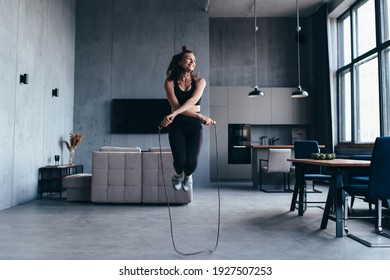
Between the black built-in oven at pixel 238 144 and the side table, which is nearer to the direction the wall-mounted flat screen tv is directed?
the side table

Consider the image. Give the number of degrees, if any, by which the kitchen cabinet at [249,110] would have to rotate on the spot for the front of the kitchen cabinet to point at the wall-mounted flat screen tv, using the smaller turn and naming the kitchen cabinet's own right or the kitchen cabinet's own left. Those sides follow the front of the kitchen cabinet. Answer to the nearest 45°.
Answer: approximately 45° to the kitchen cabinet's own right

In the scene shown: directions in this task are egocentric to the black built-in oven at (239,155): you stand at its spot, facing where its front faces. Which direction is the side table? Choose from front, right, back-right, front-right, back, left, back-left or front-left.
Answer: front-right

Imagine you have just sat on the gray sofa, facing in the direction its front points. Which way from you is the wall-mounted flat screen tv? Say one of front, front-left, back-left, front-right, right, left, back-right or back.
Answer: front

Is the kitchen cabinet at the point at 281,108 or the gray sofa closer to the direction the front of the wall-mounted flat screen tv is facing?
the gray sofa

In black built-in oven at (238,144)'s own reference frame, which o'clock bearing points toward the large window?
The large window is roughly at 10 o'clock from the black built-in oven.

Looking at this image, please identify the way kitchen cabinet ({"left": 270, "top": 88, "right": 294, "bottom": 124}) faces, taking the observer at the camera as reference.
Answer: facing the viewer

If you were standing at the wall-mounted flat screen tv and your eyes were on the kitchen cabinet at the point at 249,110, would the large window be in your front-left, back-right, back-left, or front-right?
front-right

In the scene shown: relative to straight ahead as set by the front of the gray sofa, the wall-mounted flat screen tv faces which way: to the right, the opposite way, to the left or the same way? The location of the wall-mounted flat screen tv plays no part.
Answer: the opposite way

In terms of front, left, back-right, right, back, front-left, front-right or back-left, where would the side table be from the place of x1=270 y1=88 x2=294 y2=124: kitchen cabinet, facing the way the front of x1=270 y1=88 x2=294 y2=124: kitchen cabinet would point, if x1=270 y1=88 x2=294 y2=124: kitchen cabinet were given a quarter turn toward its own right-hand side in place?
front-left

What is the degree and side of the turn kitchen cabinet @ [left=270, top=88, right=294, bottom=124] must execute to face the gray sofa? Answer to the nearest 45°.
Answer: approximately 45° to its right

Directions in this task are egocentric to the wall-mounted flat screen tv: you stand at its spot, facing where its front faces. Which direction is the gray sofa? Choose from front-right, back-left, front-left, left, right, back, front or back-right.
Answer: front

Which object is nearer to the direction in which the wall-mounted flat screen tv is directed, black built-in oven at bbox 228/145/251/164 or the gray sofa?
the gray sofa

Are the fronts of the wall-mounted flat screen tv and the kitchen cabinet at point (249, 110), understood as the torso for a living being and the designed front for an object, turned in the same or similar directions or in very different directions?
same or similar directions

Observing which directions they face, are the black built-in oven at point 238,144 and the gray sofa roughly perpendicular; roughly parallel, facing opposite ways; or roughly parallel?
roughly parallel, facing opposite ways

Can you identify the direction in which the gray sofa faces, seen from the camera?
facing away from the viewer

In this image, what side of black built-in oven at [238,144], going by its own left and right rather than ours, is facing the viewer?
front

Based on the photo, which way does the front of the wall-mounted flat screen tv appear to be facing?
toward the camera
